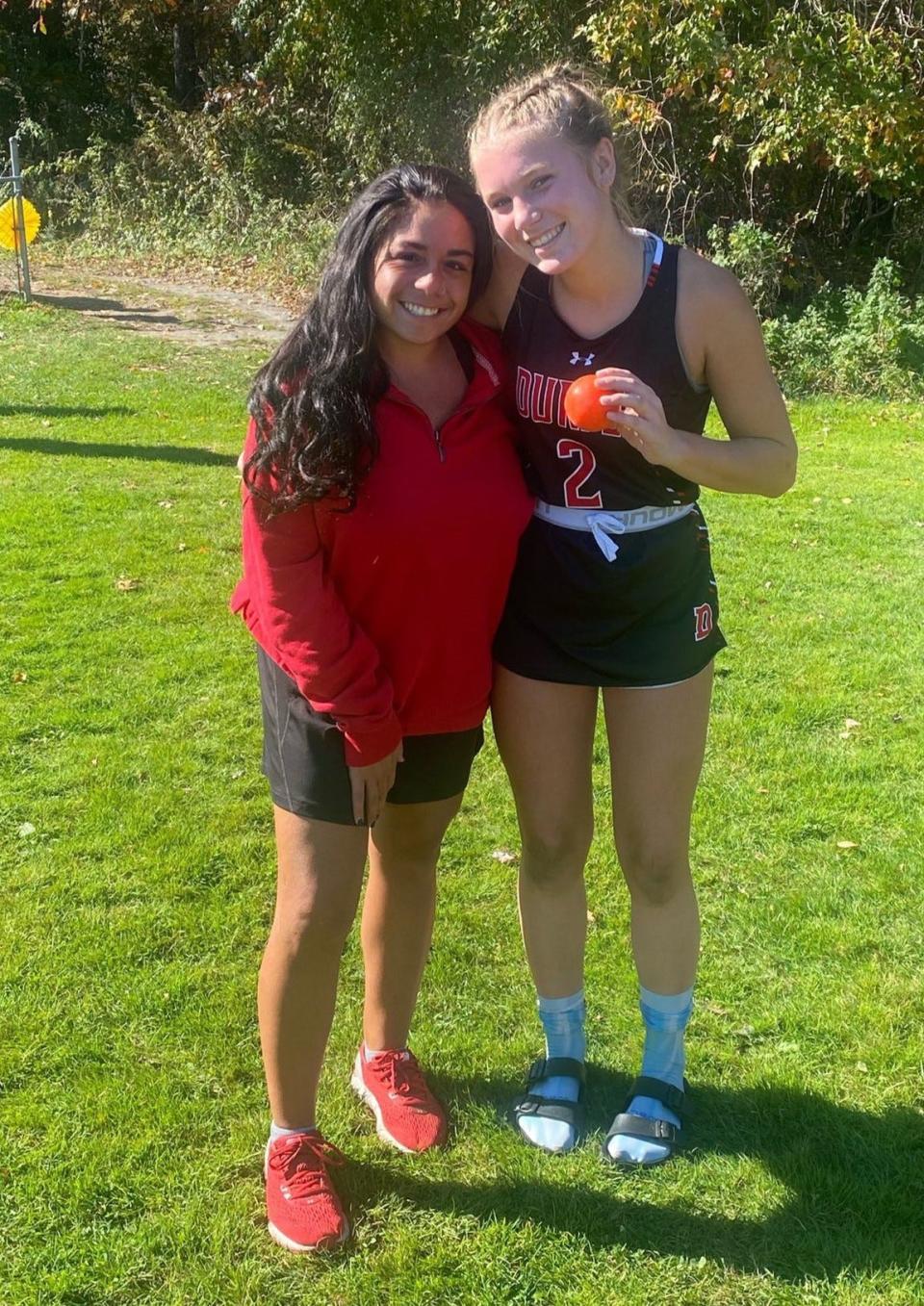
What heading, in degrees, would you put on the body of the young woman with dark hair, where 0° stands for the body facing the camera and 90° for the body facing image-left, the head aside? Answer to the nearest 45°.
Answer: approximately 315°

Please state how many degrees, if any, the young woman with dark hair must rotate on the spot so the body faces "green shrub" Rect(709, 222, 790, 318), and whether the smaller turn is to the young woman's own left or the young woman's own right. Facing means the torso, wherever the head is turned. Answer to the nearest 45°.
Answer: approximately 135° to the young woman's own left

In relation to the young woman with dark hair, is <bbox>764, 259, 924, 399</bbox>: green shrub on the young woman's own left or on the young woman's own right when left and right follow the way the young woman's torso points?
on the young woman's own left
